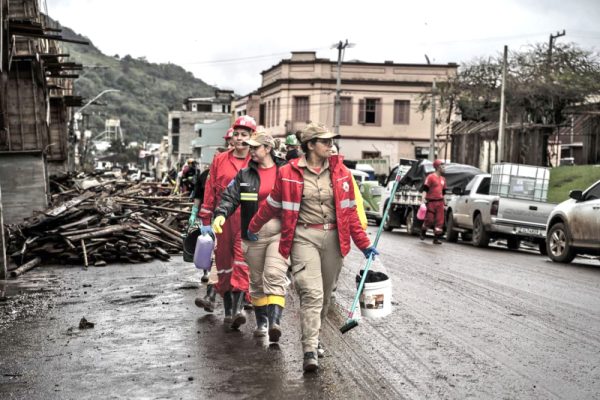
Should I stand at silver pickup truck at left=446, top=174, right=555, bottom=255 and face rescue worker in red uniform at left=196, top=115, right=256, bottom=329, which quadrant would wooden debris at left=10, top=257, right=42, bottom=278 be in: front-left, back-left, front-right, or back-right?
front-right

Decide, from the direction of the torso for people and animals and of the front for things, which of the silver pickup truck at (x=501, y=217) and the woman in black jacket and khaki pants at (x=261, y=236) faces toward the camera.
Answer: the woman in black jacket and khaki pants

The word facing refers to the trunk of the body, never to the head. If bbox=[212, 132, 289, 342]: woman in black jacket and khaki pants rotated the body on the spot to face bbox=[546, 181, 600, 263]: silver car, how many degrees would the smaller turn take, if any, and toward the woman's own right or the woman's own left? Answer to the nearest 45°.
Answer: approximately 135° to the woman's own left

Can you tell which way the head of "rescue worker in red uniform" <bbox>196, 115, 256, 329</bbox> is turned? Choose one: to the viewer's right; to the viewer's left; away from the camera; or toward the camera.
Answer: toward the camera

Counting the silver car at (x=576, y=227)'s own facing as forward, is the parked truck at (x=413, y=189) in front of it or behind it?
in front

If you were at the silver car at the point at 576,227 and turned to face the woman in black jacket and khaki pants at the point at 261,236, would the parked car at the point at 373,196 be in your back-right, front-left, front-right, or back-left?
back-right

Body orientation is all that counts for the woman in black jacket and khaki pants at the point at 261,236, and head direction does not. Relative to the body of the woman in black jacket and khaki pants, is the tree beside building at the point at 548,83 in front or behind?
behind

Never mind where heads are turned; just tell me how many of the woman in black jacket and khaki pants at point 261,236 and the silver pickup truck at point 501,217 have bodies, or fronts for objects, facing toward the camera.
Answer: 1

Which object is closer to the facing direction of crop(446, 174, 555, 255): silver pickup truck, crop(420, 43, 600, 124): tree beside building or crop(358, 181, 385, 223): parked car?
the parked car

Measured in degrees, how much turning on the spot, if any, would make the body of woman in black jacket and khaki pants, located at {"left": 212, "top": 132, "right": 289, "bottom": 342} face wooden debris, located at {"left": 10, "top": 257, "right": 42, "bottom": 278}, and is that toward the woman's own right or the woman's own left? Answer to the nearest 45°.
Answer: approximately 135° to the woman's own right

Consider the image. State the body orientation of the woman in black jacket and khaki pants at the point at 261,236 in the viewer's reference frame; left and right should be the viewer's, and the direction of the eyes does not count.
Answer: facing the viewer

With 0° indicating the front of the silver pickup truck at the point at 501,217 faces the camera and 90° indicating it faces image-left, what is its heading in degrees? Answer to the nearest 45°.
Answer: approximately 135°

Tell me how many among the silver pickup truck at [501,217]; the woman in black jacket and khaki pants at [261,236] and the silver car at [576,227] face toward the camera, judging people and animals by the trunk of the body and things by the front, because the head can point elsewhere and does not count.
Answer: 1
